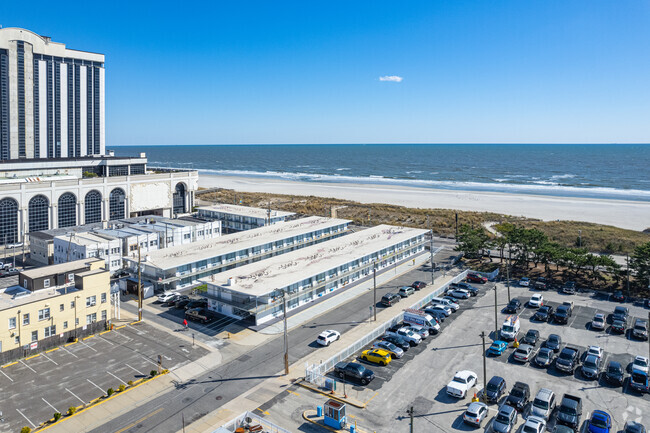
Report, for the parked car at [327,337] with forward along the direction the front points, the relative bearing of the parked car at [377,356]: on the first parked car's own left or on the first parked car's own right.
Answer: on the first parked car's own right

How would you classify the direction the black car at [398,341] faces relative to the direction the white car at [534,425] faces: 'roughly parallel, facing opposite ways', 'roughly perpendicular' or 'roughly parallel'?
roughly perpendicular
